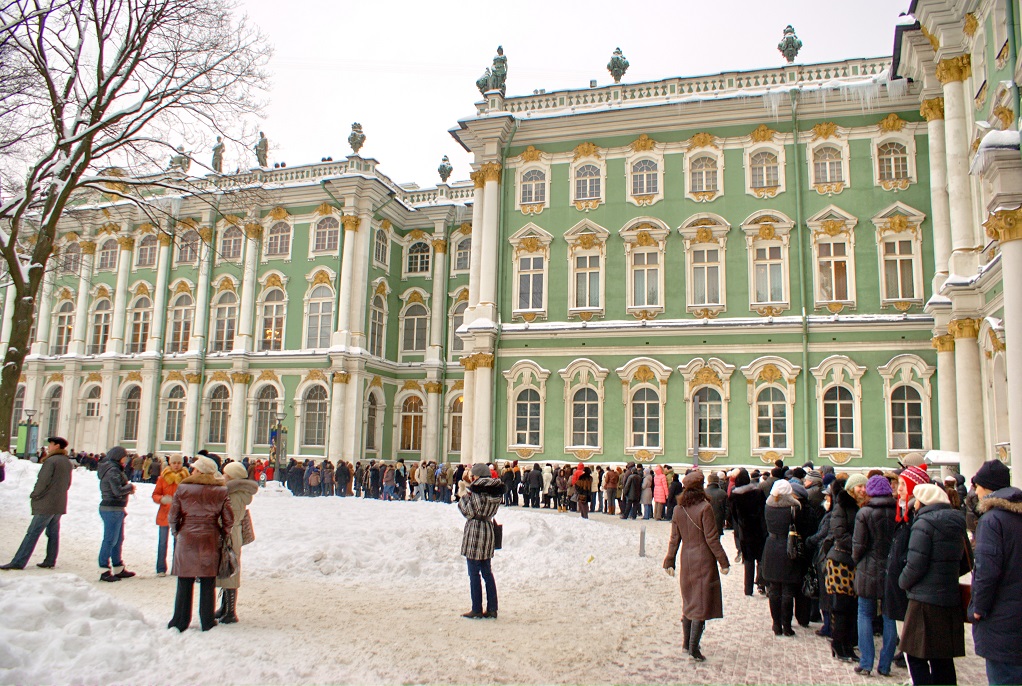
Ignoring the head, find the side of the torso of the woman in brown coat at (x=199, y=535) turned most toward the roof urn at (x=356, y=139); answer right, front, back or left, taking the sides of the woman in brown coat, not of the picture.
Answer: front

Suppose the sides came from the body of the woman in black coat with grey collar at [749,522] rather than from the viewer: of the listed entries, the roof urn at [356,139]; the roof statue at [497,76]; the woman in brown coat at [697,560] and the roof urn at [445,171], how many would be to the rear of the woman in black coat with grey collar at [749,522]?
1

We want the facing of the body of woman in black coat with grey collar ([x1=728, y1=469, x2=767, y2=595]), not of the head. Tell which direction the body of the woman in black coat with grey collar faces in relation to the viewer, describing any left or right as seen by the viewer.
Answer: facing away from the viewer

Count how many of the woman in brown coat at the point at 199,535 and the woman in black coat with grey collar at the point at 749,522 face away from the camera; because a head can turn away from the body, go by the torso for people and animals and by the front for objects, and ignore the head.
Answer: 2

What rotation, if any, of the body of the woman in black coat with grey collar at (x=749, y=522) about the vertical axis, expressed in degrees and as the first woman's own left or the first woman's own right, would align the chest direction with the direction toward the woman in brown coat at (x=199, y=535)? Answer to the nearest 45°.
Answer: approximately 135° to the first woman's own left

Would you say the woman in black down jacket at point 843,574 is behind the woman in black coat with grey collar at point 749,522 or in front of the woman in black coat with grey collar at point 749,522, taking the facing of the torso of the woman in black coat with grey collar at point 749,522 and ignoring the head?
behind

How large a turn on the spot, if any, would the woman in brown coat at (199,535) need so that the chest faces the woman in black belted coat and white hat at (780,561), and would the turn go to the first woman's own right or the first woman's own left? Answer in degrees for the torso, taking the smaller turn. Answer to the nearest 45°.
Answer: approximately 90° to the first woman's own right

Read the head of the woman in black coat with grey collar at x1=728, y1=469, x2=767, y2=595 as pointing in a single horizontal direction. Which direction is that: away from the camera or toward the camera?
away from the camera

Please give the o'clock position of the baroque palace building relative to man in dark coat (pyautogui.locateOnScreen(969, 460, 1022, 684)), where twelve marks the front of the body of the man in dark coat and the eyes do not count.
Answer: The baroque palace building is roughly at 1 o'clock from the man in dark coat.

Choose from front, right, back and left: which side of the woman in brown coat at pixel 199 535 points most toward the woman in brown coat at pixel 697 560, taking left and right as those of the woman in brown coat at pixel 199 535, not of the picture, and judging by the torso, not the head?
right

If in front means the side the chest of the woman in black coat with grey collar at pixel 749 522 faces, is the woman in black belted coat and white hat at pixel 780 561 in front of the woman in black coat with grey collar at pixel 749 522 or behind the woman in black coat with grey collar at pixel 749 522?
behind

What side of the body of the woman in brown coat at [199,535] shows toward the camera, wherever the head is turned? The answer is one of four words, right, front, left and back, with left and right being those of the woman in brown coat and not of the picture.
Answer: back

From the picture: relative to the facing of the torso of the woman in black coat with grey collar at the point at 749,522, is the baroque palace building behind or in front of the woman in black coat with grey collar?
in front

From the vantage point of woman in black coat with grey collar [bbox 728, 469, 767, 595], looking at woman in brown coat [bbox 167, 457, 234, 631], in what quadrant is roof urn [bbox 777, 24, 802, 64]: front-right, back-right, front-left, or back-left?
back-right

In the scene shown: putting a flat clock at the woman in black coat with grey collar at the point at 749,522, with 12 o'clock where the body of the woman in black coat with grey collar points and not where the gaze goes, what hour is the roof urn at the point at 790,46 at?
The roof urn is roughly at 12 o'clock from the woman in black coat with grey collar.

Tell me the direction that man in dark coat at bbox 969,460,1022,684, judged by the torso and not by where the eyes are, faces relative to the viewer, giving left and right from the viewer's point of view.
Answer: facing away from the viewer and to the left of the viewer
